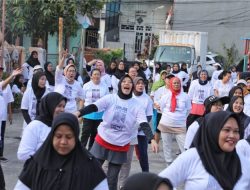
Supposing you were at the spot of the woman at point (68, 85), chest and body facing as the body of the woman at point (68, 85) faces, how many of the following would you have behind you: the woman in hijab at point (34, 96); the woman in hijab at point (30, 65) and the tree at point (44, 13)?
2

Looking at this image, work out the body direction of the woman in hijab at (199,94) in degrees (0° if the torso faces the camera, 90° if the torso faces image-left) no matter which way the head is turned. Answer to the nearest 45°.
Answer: approximately 0°

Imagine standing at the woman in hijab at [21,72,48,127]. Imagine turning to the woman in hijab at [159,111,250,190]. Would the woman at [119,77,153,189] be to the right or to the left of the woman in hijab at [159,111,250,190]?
left

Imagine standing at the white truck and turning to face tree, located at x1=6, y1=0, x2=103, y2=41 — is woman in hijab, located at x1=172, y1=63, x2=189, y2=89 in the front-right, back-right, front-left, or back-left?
front-left

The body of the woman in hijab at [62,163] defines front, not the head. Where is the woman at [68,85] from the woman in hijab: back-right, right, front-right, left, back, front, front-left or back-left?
back

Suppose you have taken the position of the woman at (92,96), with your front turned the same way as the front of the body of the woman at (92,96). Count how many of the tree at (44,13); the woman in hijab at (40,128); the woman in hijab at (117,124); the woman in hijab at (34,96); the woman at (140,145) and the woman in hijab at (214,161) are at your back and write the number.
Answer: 1

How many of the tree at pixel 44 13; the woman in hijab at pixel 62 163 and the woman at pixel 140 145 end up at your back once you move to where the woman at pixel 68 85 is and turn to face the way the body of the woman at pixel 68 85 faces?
1

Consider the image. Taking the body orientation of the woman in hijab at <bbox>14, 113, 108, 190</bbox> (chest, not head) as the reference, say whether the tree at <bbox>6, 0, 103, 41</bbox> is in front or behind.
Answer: behind

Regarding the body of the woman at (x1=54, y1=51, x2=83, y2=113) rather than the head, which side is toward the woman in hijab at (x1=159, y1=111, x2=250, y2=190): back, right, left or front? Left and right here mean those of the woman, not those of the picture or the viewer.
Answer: front

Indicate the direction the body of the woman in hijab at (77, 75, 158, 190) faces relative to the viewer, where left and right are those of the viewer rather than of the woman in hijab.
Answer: facing the viewer

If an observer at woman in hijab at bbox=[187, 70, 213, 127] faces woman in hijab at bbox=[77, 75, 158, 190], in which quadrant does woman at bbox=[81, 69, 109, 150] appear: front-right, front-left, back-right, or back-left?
front-right

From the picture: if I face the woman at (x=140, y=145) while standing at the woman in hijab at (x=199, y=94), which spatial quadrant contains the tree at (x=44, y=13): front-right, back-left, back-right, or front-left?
back-right

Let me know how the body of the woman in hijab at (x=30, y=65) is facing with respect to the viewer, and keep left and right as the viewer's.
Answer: facing the viewer and to the right of the viewer

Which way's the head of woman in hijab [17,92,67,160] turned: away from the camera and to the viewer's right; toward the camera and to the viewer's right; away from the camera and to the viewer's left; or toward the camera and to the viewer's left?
toward the camera and to the viewer's right

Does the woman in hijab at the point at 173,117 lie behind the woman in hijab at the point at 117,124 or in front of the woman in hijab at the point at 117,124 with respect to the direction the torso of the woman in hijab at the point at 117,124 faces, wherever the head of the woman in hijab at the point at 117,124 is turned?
behind
